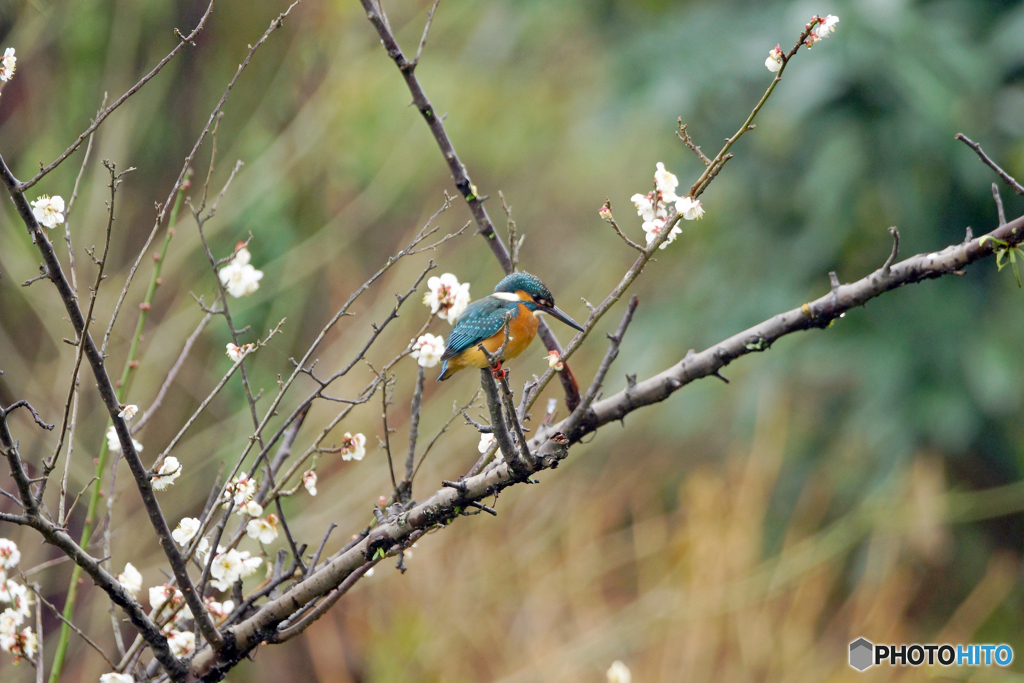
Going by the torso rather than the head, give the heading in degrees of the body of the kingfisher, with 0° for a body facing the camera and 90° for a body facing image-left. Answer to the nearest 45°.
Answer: approximately 270°
